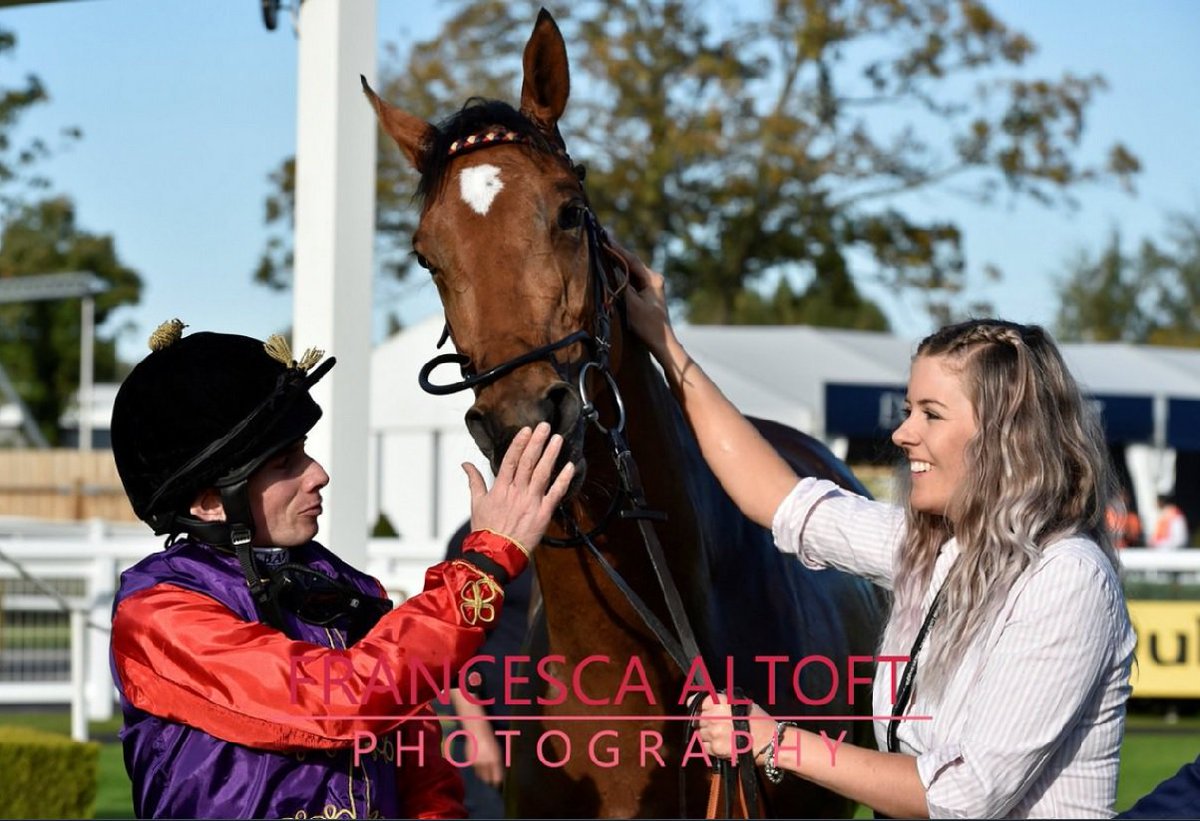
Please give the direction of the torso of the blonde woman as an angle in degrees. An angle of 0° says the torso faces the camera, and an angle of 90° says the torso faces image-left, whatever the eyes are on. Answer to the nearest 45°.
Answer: approximately 90°

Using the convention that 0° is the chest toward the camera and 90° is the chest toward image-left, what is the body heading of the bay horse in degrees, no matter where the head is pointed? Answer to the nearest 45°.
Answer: approximately 45°

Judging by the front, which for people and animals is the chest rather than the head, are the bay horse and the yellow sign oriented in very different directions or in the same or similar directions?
same or similar directions

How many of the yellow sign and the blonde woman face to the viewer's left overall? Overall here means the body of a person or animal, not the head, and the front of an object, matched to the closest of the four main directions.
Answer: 1

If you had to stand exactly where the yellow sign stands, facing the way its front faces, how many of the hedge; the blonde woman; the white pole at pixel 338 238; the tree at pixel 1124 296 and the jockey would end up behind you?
1

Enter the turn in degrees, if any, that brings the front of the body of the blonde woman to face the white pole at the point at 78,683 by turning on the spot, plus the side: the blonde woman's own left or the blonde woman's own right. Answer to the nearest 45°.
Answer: approximately 45° to the blonde woman's own right

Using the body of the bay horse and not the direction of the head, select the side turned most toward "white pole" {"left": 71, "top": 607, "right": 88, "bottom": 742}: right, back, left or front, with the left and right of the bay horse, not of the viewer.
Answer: right

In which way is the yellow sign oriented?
toward the camera

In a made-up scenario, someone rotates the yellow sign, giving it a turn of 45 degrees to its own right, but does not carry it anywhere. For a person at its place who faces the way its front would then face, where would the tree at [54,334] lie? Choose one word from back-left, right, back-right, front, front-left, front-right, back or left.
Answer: right

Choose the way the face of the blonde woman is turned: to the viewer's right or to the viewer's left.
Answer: to the viewer's left

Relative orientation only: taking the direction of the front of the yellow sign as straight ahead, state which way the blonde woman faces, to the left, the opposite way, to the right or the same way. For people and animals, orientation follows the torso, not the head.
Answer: to the right

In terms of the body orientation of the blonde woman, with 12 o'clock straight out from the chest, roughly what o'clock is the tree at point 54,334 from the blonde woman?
The tree is roughly at 2 o'clock from the blonde woman.

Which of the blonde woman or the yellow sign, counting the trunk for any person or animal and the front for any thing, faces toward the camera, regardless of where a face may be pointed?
the yellow sign

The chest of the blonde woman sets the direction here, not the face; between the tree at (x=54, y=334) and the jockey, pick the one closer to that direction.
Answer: the jockey
